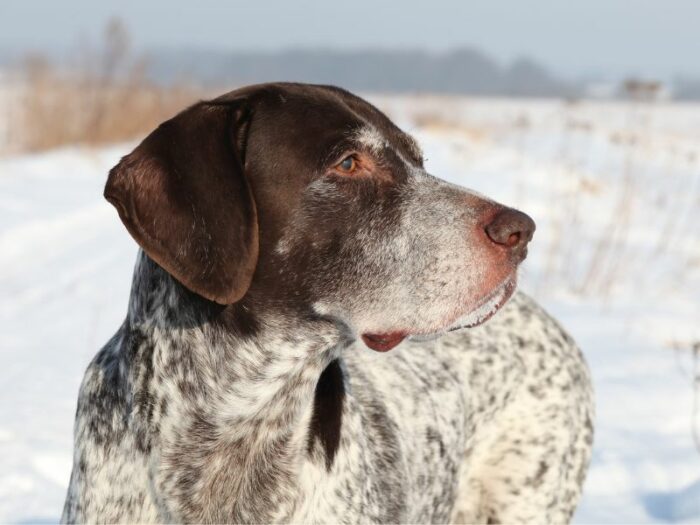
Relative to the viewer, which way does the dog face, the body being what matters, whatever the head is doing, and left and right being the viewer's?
facing the viewer and to the left of the viewer
